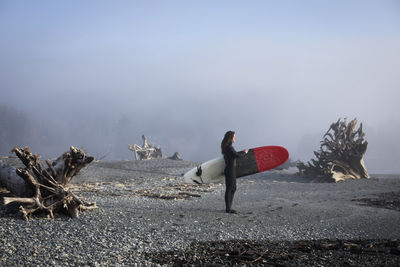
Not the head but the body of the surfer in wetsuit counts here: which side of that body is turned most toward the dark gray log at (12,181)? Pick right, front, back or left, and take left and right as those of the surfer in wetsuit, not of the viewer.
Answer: back

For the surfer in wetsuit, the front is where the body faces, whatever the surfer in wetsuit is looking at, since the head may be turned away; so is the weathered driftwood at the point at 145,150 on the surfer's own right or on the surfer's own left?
on the surfer's own left

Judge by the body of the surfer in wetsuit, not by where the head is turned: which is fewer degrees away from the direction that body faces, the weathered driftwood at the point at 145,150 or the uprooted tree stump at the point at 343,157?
the uprooted tree stump

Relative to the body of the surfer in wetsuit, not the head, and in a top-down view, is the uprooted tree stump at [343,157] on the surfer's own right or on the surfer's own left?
on the surfer's own left

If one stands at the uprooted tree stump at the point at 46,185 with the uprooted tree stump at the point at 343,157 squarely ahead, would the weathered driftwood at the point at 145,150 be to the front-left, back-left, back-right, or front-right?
front-left

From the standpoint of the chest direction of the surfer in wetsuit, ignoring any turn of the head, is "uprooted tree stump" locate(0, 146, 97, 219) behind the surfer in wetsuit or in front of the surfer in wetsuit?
behind

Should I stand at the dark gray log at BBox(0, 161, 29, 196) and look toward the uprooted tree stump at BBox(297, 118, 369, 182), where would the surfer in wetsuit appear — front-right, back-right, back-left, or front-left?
front-right

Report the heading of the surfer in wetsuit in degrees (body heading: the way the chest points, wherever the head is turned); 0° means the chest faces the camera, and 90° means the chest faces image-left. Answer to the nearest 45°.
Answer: approximately 270°
